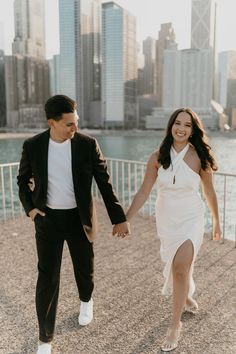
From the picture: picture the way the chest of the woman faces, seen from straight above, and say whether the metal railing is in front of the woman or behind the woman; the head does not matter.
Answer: behind

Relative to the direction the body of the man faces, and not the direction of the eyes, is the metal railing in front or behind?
behind

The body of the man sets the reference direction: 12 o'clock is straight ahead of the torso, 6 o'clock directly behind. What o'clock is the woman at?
The woman is roughly at 9 o'clock from the man.

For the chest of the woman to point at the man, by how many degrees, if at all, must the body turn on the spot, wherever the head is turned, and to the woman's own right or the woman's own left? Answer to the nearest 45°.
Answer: approximately 90° to the woman's own right

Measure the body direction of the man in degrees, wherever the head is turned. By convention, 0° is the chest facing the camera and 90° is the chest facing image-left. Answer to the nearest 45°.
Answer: approximately 0°

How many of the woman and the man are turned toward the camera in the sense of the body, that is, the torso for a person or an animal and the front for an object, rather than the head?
2

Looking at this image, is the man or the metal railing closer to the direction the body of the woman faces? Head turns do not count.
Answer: the man
